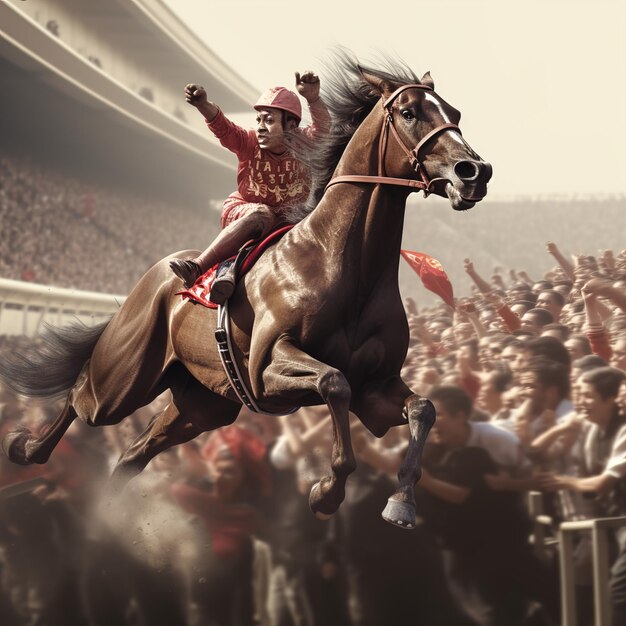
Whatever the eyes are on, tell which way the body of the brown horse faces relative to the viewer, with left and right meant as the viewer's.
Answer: facing the viewer and to the right of the viewer

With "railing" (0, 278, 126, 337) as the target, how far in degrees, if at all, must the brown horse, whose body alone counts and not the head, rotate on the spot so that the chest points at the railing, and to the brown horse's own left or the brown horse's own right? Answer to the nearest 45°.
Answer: approximately 135° to the brown horse's own left

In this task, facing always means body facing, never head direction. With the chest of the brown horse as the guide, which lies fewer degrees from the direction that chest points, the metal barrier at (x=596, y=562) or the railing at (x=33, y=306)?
the metal barrier
